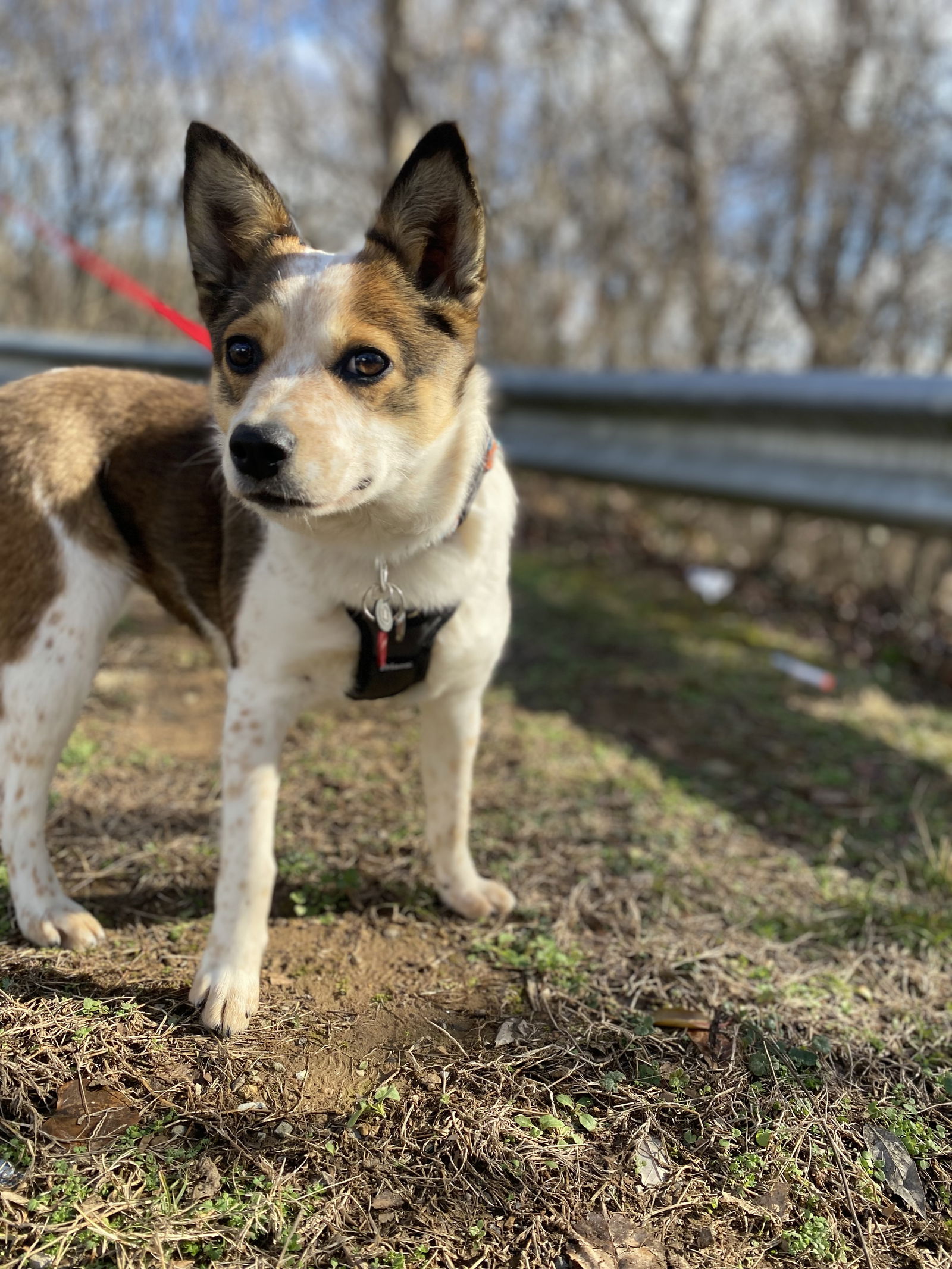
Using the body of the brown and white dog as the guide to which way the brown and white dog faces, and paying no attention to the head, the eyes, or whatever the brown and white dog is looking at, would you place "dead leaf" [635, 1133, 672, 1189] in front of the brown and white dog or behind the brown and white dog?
in front

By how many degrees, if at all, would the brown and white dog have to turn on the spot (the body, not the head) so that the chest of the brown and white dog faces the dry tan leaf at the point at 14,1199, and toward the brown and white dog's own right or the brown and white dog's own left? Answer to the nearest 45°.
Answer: approximately 45° to the brown and white dog's own right

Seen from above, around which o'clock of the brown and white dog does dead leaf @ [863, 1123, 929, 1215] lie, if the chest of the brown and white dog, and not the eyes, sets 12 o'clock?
The dead leaf is roughly at 12 o'clock from the brown and white dog.

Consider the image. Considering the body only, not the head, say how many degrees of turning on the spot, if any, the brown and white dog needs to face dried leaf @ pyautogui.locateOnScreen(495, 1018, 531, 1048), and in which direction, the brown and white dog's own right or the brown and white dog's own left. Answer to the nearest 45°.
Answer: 0° — it already faces it

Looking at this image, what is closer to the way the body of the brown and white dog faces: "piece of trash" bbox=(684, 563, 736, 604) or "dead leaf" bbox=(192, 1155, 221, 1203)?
the dead leaf

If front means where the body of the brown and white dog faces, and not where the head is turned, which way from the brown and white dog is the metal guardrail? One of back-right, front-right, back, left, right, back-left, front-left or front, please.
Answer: left

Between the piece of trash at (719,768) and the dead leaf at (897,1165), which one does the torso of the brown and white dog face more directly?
the dead leaf

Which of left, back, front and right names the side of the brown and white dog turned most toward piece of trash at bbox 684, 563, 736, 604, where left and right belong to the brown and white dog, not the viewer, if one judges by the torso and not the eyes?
left

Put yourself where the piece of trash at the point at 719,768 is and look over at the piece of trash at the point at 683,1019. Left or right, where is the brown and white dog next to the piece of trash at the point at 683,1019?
right

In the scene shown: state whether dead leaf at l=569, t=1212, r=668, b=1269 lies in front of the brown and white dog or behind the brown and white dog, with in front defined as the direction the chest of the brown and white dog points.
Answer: in front

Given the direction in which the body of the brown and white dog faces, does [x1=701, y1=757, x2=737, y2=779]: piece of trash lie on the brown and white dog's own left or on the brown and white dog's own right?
on the brown and white dog's own left

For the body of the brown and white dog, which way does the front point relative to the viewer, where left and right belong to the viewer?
facing the viewer and to the right of the viewer
